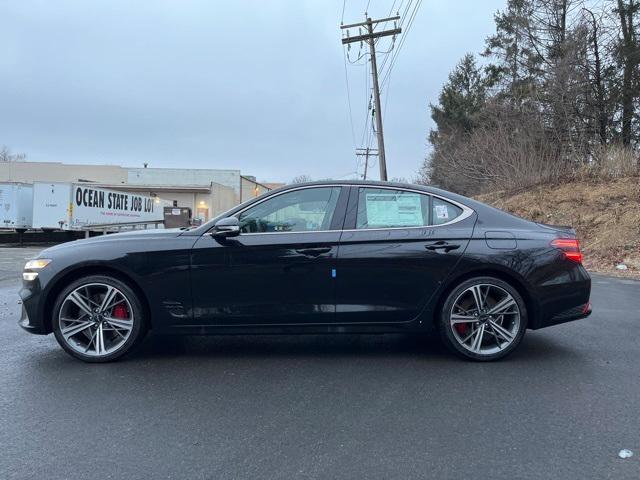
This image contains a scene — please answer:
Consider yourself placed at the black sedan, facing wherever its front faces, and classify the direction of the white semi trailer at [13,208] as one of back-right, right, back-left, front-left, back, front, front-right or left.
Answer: front-right

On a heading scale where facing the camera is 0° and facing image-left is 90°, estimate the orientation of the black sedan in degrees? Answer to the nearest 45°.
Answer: approximately 90°

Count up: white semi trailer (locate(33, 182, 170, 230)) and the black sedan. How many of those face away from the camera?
0

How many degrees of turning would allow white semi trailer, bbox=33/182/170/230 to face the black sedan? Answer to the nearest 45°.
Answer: approximately 45° to its left
